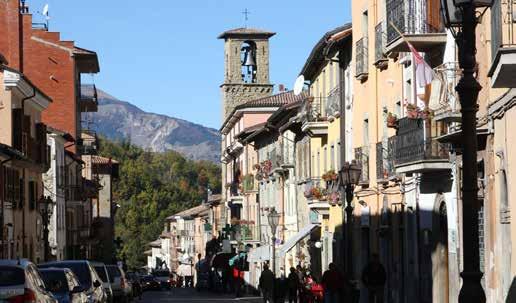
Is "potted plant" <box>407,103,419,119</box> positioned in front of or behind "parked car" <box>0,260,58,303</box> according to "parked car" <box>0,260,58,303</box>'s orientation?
in front

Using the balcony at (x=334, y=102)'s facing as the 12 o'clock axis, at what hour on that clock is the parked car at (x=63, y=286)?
The parked car is roughly at 11 o'clock from the balcony.

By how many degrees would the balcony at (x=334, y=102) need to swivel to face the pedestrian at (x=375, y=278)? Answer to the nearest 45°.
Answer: approximately 45° to its left

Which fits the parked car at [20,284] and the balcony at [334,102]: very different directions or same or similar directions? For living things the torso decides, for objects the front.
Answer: very different directions

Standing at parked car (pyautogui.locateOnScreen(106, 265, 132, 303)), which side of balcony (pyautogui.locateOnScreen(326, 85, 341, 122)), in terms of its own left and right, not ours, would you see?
front

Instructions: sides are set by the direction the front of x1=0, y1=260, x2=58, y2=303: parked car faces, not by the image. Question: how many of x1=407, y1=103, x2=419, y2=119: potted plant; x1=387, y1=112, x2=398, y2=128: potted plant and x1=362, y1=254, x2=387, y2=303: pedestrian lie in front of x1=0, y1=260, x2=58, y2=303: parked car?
3

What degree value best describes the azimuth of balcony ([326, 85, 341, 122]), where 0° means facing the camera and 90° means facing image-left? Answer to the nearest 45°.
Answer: approximately 45°

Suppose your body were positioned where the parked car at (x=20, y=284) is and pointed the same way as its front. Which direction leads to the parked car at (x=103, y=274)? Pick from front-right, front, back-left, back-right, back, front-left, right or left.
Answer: front-left

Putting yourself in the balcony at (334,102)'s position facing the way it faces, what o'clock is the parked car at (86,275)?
The parked car is roughly at 11 o'clock from the balcony.

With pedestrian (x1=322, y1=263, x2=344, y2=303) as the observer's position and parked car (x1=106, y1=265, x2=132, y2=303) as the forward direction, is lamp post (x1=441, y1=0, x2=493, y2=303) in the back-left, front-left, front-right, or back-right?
back-left

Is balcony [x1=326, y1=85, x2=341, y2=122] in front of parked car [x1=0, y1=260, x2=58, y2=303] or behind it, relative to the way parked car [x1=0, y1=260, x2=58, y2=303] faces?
in front
